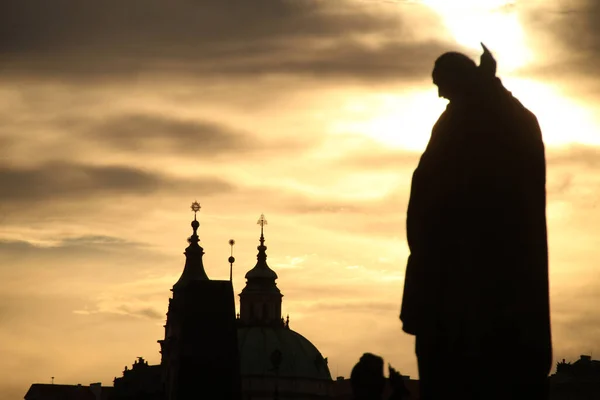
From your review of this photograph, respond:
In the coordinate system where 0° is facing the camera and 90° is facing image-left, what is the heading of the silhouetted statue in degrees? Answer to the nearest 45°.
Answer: approximately 90°

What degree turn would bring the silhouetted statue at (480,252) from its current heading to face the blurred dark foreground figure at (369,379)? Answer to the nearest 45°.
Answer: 0° — it already faces them

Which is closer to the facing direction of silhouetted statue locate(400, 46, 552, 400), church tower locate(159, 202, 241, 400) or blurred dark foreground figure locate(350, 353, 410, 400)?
the blurred dark foreground figure
